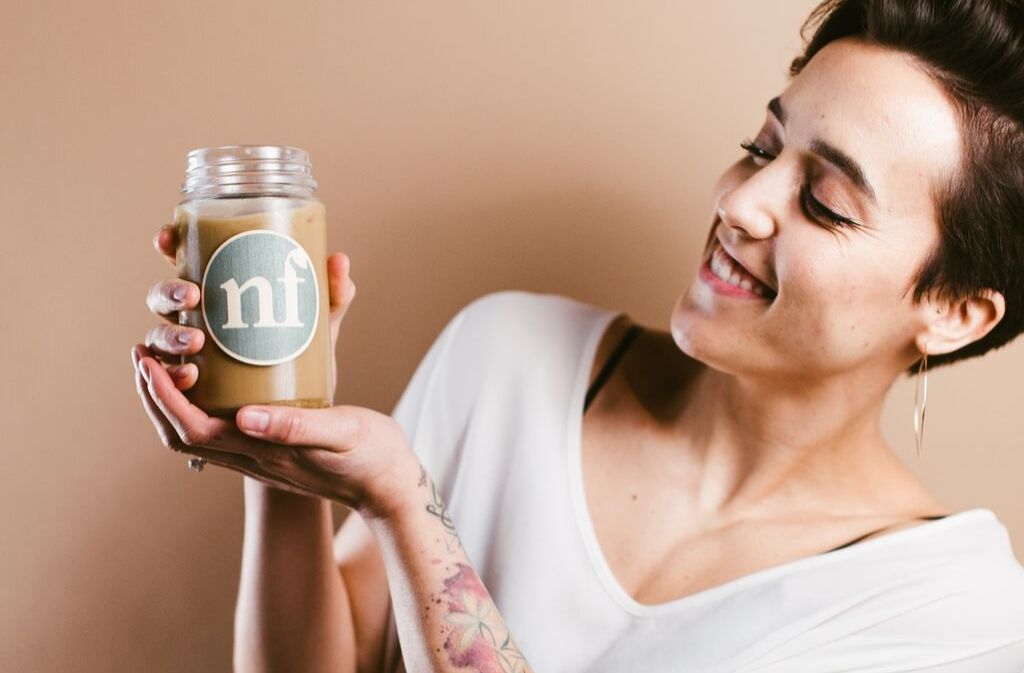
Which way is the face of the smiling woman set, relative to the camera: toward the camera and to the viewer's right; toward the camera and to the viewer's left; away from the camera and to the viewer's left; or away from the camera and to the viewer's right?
toward the camera and to the viewer's left

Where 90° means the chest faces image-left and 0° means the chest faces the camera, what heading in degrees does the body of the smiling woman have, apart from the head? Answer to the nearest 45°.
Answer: approximately 45°
